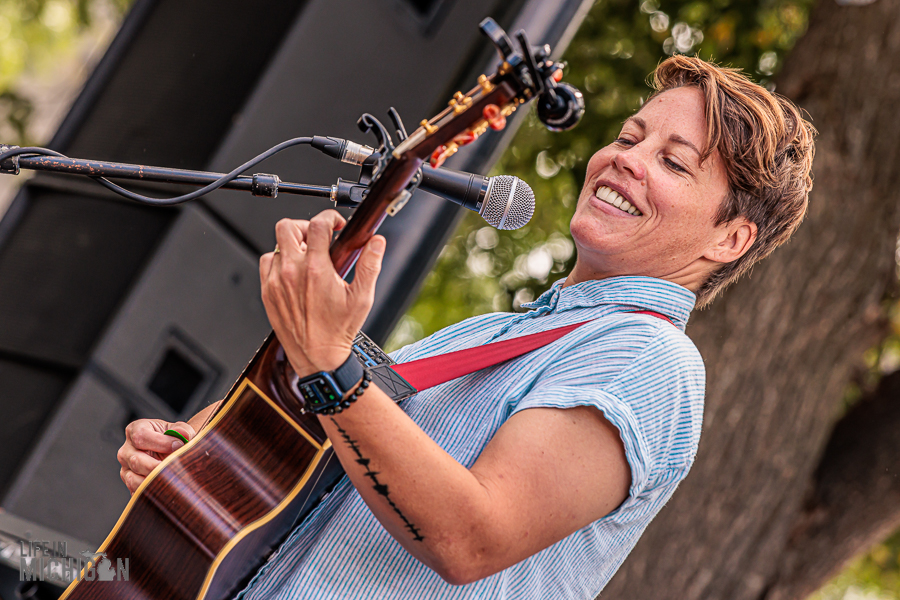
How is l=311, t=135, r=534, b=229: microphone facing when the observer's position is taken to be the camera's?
facing to the right of the viewer

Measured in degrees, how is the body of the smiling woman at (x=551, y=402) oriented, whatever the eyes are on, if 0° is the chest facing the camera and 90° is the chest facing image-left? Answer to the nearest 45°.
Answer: approximately 90°

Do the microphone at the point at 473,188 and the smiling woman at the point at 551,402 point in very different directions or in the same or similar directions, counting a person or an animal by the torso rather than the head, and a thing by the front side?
very different directions
